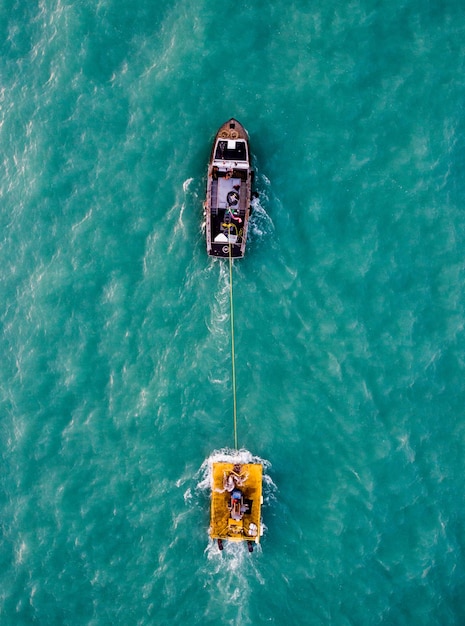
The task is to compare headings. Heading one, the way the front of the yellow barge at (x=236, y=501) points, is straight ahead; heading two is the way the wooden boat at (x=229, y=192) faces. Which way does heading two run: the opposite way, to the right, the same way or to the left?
the same way

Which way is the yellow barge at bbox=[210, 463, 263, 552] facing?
away from the camera

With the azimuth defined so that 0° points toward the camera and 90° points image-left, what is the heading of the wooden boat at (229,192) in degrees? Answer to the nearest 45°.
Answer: approximately 180°

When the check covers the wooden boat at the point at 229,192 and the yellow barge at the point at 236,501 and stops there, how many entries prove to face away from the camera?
2
